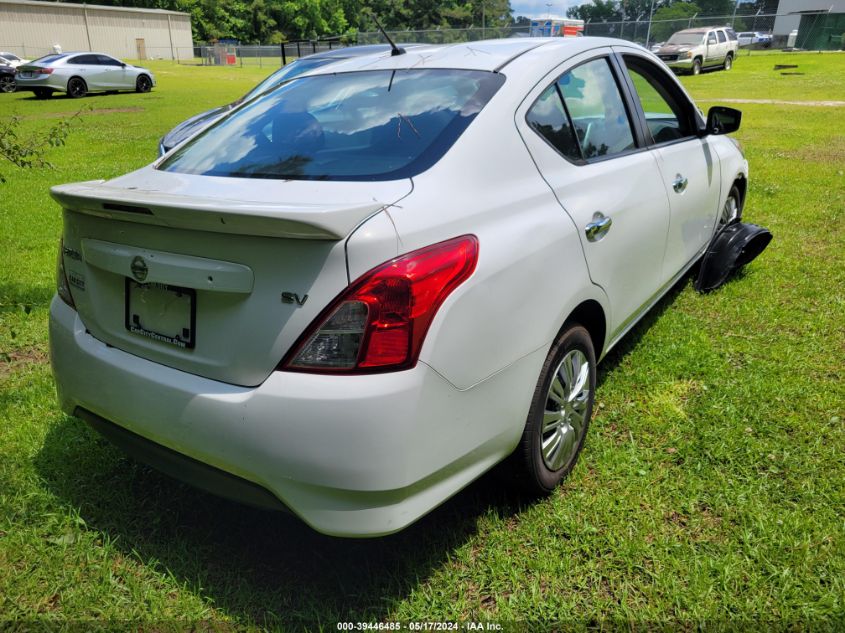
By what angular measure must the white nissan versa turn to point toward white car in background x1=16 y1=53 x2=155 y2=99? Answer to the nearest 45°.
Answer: approximately 90° to its left

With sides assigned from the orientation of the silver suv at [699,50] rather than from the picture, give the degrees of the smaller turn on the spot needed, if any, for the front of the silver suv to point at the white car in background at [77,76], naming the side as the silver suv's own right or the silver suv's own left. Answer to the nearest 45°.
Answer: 0° — it already faces it

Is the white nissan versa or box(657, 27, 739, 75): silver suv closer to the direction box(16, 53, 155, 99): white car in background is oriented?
the silver suv

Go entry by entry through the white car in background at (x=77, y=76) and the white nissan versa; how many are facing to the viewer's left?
0

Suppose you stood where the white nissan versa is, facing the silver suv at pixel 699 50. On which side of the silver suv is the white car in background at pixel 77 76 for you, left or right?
left

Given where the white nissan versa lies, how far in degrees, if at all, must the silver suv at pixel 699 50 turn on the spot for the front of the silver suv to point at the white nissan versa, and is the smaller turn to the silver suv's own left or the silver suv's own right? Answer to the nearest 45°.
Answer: approximately 45° to the silver suv's own left

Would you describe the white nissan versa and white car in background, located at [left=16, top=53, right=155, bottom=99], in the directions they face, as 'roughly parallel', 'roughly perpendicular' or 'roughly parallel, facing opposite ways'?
roughly parallel

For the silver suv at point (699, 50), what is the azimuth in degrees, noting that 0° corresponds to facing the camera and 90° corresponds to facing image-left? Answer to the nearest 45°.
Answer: approximately 45°

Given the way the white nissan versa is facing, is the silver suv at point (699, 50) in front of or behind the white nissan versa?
in front

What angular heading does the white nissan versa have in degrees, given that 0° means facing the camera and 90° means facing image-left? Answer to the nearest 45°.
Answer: approximately 225°

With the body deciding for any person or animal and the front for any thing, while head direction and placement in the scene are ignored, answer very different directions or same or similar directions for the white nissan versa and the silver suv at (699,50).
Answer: very different directions
